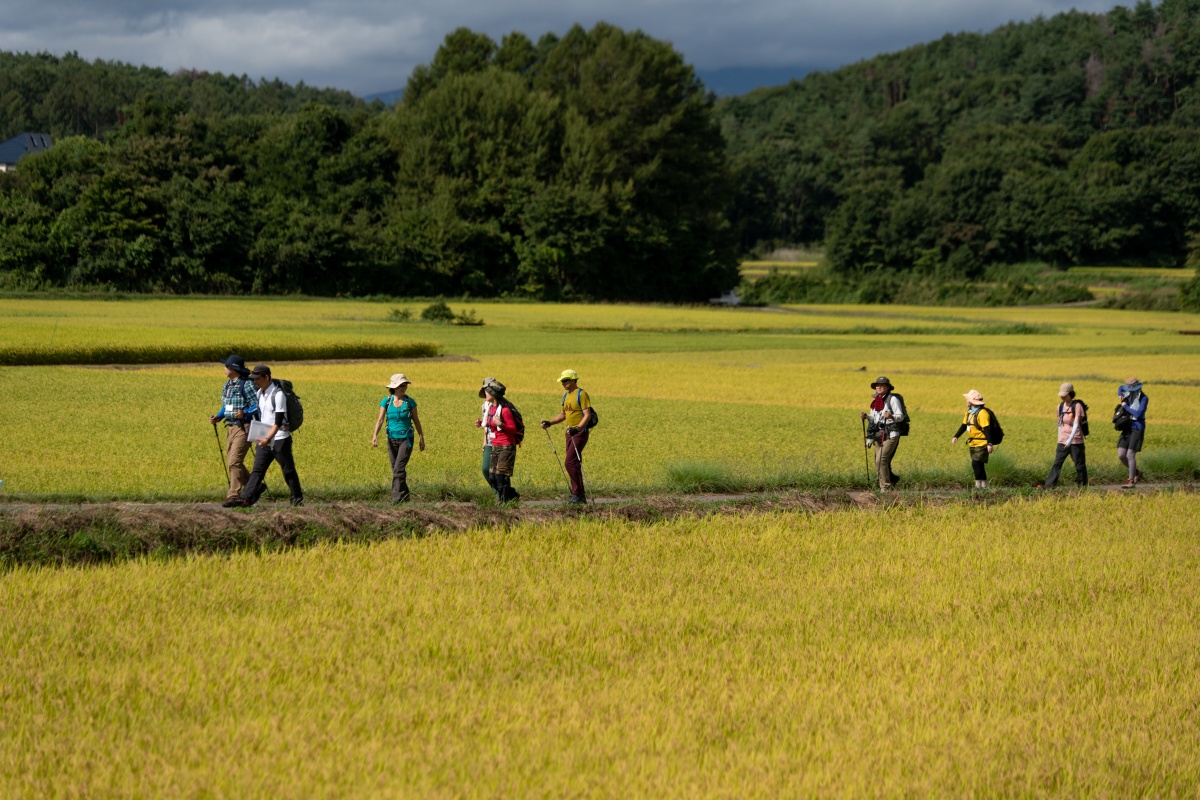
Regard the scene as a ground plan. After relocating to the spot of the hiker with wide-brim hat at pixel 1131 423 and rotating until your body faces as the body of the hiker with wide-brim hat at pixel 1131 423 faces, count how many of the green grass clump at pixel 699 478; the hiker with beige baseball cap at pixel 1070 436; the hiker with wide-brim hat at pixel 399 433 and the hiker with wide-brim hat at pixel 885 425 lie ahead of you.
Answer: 4

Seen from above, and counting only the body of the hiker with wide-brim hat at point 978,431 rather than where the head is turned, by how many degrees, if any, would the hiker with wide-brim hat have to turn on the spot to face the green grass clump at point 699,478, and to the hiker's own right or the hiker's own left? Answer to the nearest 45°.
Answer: approximately 45° to the hiker's own right

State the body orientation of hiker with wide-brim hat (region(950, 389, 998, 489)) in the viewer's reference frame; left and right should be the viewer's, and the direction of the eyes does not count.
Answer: facing the viewer and to the left of the viewer

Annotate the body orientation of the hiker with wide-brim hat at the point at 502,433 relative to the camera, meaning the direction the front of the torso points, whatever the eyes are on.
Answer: to the viewer's left

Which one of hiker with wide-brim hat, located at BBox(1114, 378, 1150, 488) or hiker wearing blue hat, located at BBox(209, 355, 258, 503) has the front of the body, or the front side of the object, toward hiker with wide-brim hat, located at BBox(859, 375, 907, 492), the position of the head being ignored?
hiker with wide-brim hat, located at BBox(1114, 378, 1150, 488)

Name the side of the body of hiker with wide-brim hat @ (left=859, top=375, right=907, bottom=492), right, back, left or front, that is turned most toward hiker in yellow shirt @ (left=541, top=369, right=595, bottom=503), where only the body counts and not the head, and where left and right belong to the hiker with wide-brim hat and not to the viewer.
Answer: front

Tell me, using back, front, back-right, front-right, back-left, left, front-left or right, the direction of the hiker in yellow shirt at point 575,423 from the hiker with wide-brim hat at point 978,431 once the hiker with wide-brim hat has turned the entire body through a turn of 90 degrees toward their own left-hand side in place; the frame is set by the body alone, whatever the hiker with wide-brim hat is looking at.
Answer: right

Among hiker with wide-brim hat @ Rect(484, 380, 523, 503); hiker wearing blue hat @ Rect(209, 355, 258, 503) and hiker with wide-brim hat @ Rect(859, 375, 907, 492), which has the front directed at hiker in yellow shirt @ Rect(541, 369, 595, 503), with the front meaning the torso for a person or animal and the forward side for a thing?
hiker with wide-brim hat @ Rect(859, 375, 907, 492)

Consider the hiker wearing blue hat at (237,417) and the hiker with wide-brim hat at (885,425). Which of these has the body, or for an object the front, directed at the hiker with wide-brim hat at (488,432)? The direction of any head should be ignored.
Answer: the hiker with wide-brim hat at (885,425)

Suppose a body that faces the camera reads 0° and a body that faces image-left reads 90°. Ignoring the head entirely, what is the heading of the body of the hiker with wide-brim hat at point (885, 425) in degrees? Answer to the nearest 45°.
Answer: approximately 45°

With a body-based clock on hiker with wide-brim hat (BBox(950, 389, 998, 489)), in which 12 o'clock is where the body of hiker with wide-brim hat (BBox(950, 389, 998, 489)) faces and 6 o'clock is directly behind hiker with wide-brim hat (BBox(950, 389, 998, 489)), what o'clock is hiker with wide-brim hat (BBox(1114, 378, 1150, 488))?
hiker with wide-brim hat (BBox(1114, 378, 1150, 488)) is roughly at 6 o'clock from hiker with wide-brim hat (BBox(950, 389, 998, 489)).

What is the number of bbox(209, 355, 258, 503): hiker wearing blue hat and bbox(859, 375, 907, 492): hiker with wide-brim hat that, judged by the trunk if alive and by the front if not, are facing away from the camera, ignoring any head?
0
